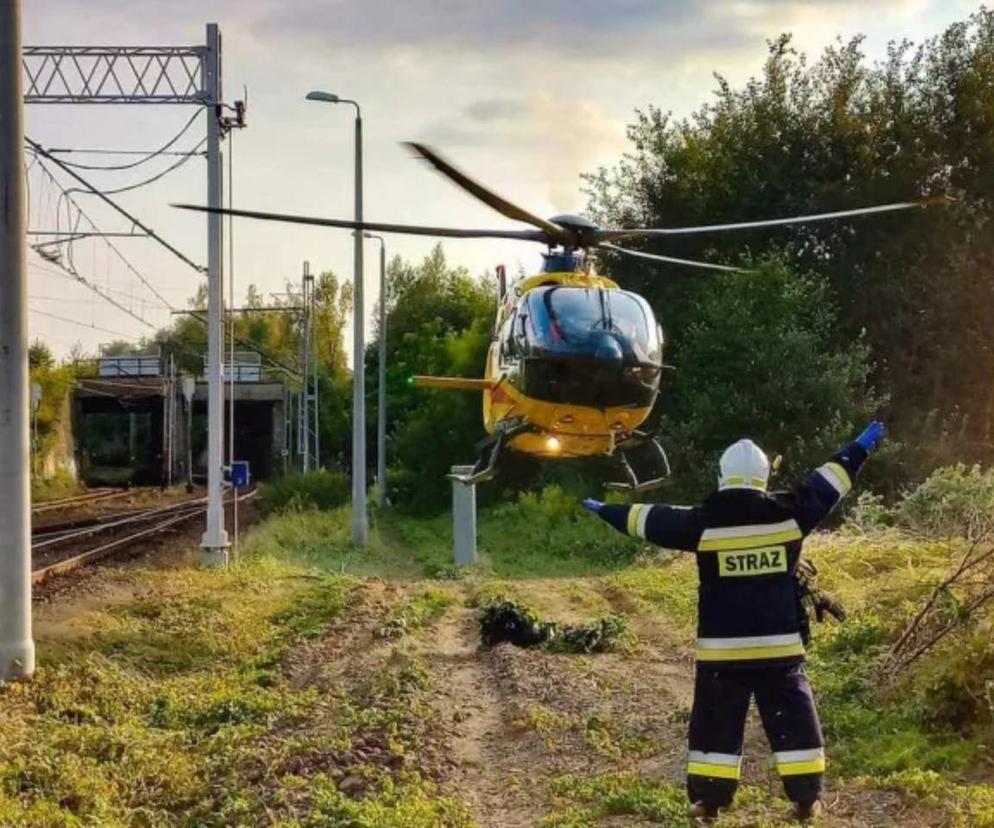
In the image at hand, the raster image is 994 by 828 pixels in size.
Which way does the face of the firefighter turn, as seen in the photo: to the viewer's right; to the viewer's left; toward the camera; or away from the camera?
away from the camera

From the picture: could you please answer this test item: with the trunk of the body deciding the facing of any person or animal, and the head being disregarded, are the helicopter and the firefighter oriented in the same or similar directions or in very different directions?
very different directions

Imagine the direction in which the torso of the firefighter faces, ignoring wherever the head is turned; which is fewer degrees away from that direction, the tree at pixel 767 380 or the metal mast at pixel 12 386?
the tree

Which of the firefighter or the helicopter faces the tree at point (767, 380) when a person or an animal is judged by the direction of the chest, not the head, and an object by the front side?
the firefighter

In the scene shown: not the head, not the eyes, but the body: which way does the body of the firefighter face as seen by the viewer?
away from the camera

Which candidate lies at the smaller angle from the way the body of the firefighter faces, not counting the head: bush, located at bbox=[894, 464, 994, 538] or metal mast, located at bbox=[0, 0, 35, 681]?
the bush

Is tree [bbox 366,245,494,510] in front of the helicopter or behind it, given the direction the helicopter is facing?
behind

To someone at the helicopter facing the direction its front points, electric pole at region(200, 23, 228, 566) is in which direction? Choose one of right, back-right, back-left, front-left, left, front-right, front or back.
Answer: back-right

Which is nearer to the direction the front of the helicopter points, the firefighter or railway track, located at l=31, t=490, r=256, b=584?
the firefighter

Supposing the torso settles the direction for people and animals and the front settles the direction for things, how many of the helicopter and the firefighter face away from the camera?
1

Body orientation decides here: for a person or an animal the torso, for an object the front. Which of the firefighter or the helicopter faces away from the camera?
the firefighter

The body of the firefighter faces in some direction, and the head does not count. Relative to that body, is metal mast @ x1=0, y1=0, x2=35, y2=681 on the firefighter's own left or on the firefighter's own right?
on the firefighter's own left

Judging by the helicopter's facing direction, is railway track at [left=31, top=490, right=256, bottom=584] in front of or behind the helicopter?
behind
